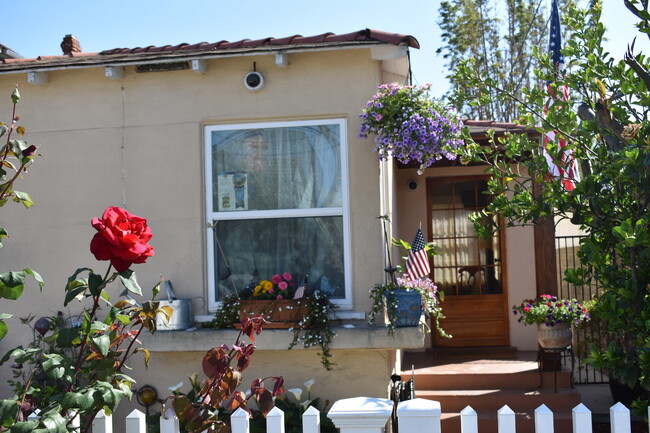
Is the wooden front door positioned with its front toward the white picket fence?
yes

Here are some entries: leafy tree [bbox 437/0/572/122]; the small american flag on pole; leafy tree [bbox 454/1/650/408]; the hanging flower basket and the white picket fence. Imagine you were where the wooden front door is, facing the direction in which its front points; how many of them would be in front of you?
4

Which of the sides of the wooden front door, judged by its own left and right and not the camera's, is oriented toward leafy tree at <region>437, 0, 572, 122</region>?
back

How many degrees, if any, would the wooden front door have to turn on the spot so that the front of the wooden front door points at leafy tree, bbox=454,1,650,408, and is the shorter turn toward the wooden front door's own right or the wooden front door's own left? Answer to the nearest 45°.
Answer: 0° — it already faces it

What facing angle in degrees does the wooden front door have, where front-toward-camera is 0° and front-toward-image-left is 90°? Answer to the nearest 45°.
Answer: approximately 0°

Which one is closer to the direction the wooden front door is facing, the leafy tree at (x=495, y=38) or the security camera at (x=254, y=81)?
the security camera
